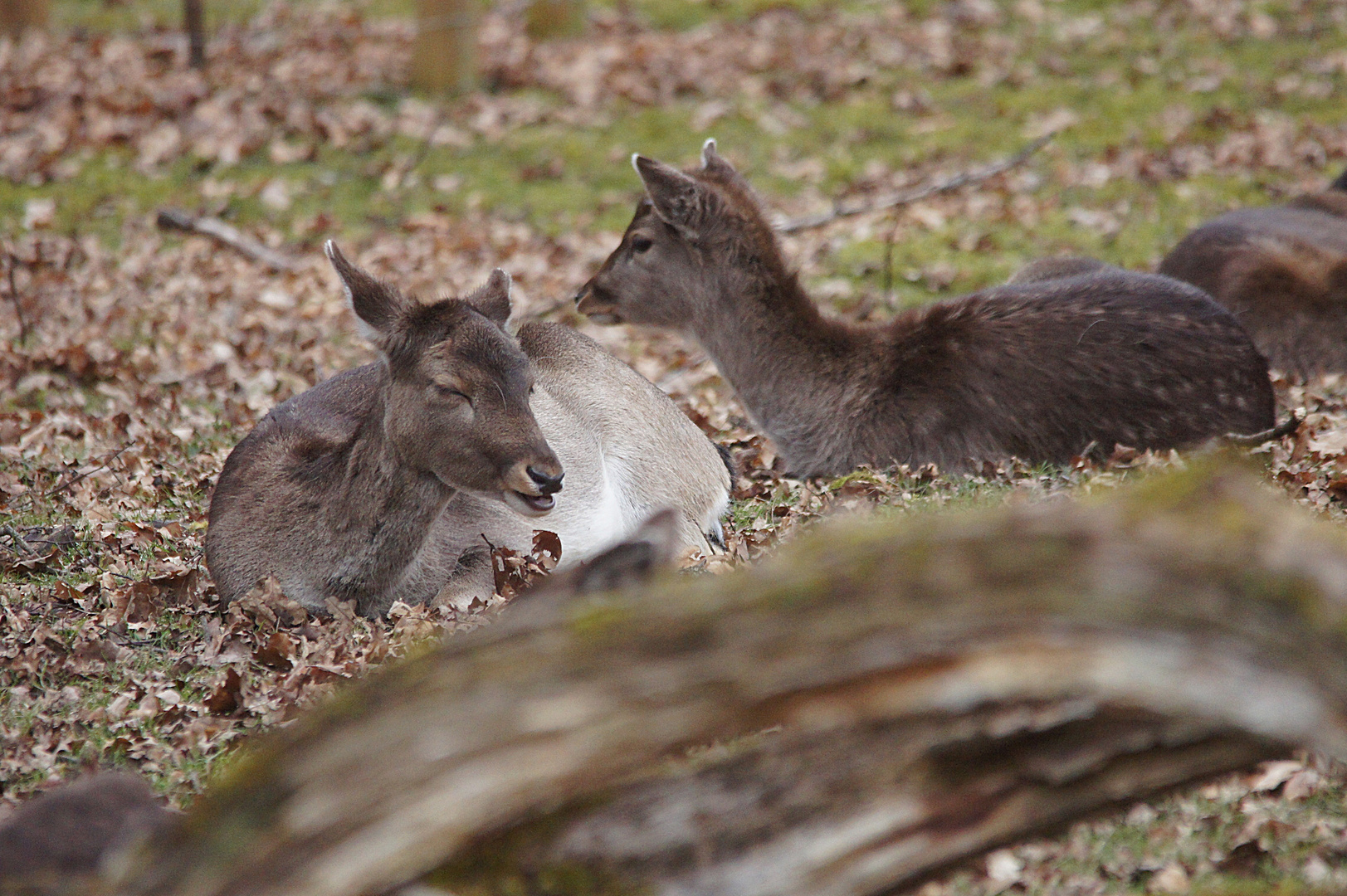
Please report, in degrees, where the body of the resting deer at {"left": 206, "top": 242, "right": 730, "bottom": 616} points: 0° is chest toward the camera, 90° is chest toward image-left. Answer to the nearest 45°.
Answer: approximately 45°

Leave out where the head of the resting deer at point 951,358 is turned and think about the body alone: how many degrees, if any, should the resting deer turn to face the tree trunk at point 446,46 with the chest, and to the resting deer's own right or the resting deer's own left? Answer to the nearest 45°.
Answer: approximately 45° to the resting deer's own right

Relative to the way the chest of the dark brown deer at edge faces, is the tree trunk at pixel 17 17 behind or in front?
behind

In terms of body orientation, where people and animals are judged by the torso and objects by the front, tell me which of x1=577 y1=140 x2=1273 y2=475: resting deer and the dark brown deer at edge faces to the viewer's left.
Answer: the resting deer

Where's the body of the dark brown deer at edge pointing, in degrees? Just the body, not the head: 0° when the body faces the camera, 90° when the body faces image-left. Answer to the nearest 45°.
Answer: approximately 270°

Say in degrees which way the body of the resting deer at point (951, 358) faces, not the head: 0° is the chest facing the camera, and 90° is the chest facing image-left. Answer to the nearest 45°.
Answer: approximately 90°
